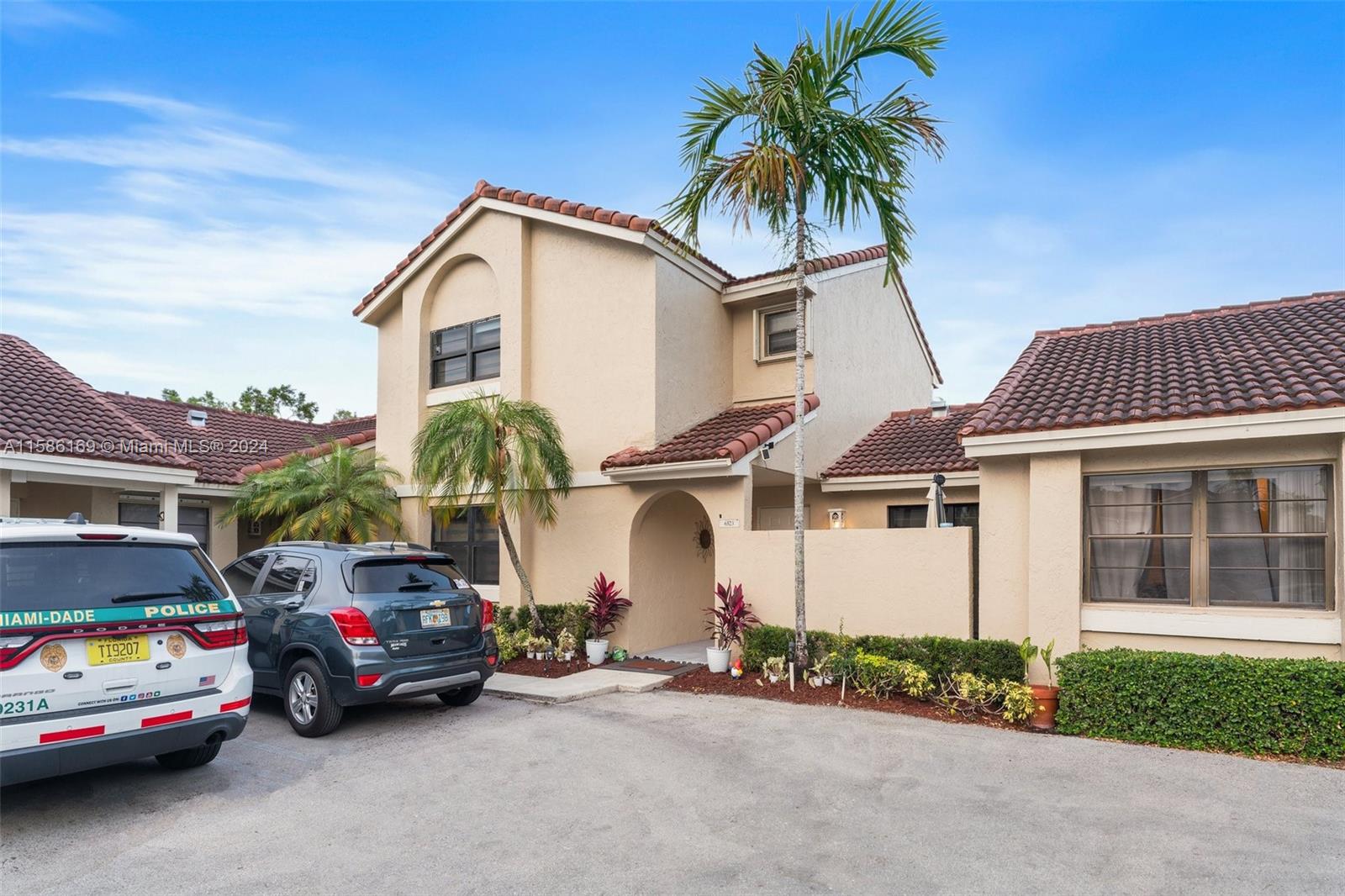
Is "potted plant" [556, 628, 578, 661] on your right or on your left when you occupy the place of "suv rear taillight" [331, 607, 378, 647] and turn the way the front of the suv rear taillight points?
on your left

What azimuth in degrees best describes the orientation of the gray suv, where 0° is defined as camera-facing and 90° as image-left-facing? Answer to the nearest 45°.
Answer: approximately 135°

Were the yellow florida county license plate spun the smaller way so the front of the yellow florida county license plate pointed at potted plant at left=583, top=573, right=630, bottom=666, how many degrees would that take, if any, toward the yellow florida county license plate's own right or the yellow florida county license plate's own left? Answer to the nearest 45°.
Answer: approximately 135° to the yellow florida county license plate's own left

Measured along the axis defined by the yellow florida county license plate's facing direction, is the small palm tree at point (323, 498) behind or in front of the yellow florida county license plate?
behind

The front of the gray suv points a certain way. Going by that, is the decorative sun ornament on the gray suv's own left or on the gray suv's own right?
on the gray suv's own right

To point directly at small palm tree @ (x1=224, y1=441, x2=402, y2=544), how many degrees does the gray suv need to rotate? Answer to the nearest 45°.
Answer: approximately 45° to its right

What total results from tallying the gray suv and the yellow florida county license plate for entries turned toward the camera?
1
